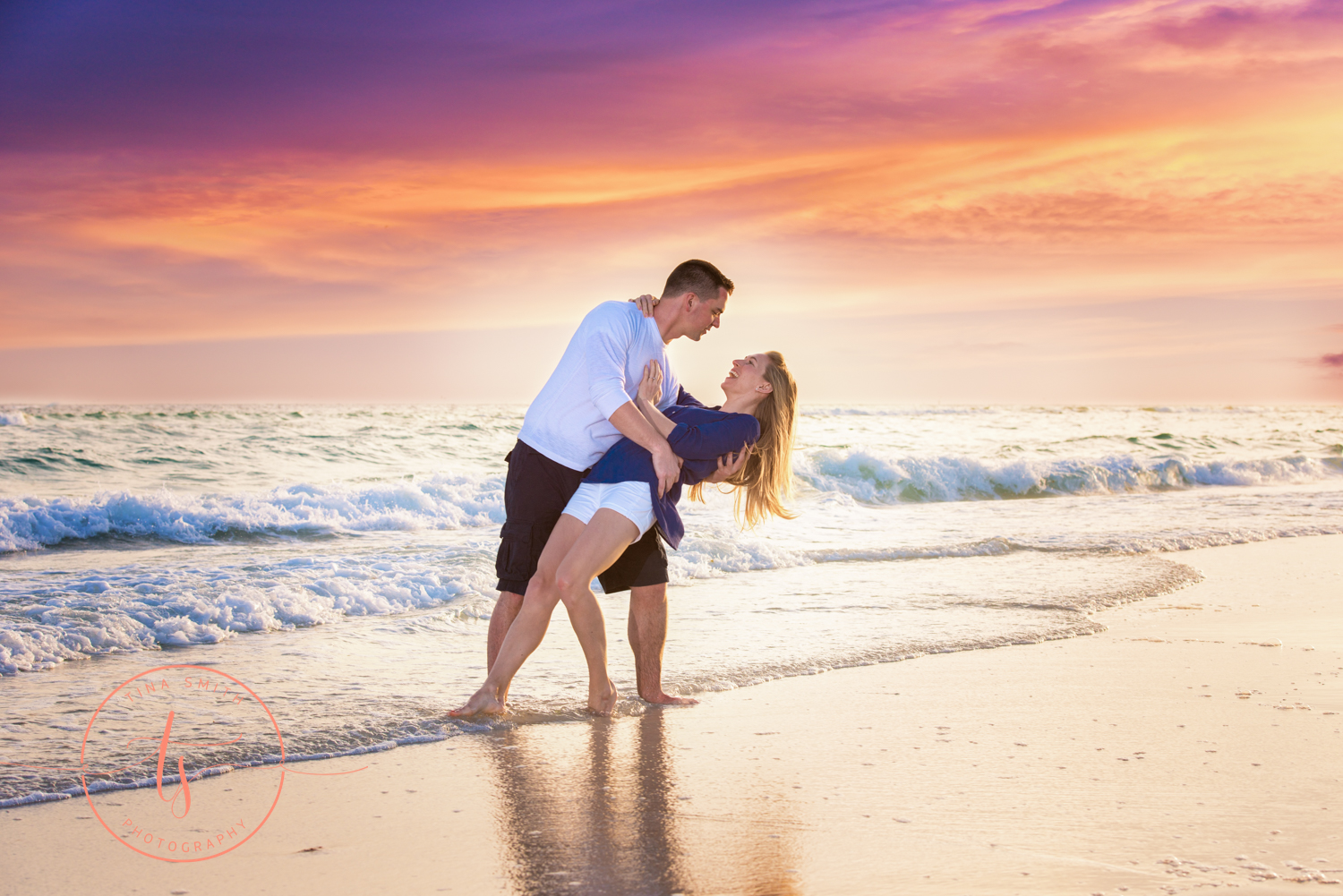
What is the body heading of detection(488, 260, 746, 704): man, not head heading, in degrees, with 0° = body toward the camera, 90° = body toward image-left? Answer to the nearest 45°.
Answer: approximately 270°

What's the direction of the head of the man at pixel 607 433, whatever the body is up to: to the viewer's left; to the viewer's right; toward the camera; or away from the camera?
to the viewer's right
